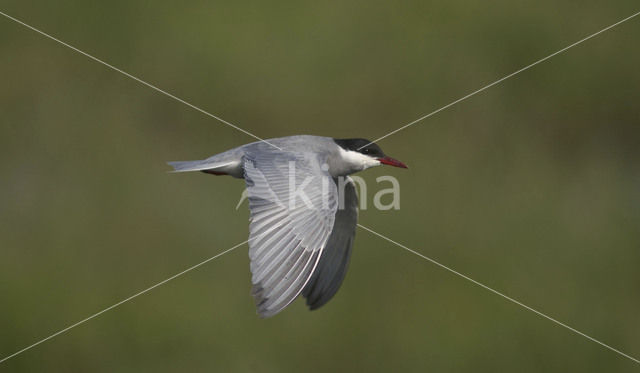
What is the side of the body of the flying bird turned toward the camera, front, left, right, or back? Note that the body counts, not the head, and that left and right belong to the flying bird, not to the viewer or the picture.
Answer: right
